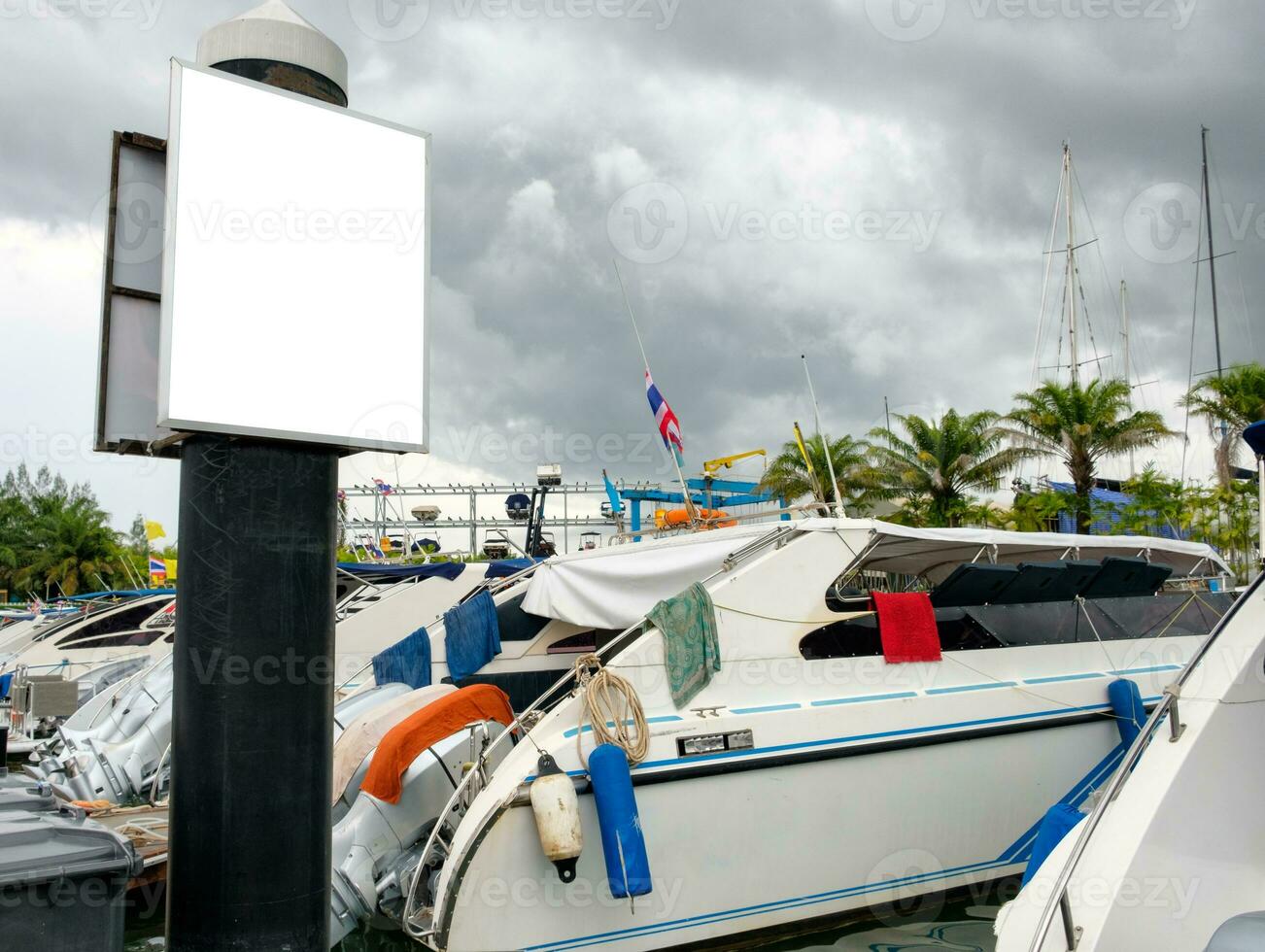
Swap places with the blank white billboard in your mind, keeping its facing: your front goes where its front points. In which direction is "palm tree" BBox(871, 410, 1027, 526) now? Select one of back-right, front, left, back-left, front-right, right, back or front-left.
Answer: left

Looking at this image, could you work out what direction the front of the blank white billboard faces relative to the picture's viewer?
facing the viewer and to the right of the viewer
